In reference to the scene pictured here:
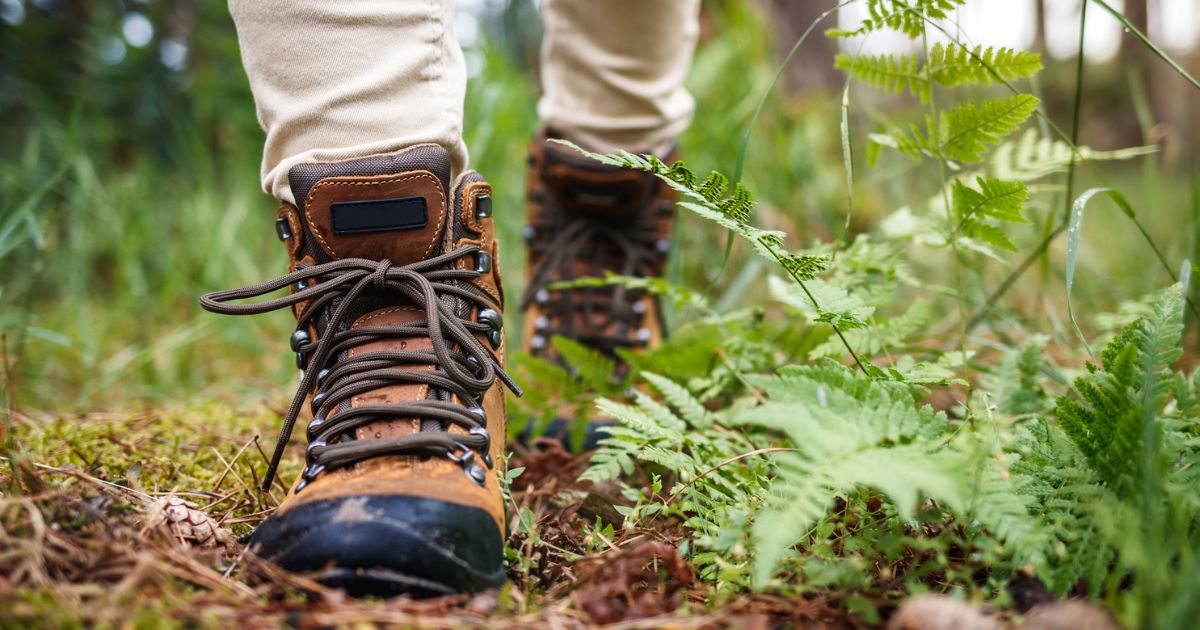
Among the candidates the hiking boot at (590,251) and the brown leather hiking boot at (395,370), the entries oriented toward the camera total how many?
2

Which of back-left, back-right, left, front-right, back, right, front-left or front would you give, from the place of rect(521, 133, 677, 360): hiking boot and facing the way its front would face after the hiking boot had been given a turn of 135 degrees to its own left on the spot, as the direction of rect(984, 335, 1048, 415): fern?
right

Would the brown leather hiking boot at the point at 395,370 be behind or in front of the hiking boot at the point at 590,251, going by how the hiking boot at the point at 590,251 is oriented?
in front

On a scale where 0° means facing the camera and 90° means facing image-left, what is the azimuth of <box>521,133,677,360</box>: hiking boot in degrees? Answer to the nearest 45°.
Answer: approximately 0°

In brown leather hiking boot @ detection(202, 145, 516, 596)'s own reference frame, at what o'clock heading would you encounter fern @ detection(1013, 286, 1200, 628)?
The fern is roughly at 10 o'clock from the brown leather hiking boot.

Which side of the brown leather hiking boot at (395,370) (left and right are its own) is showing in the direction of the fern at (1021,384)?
left

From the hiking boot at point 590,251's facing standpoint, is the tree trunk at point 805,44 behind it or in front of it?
behind
